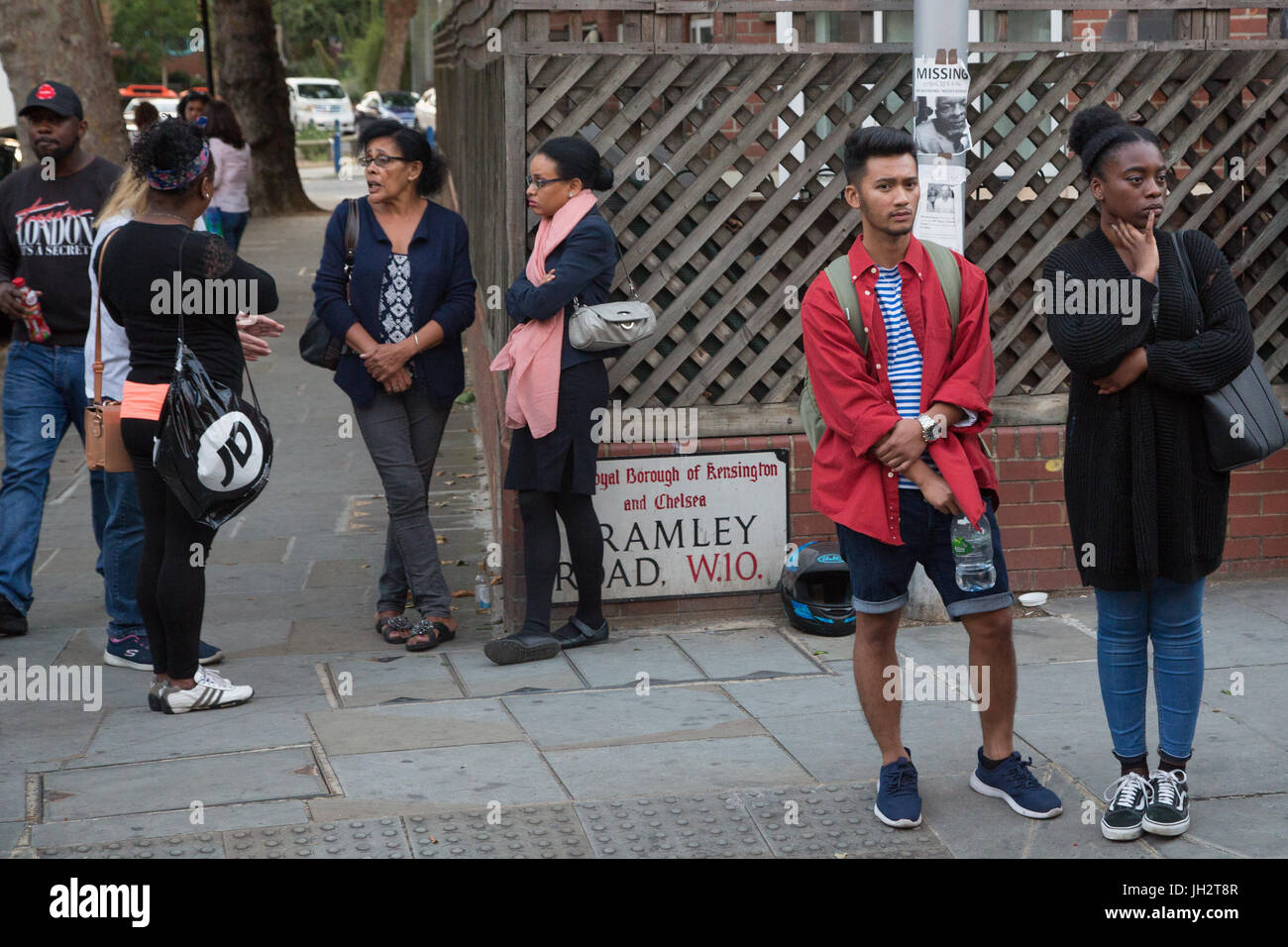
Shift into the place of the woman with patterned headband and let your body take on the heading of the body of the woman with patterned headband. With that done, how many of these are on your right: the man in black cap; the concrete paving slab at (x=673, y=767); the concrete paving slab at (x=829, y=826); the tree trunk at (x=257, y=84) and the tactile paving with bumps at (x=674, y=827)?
3

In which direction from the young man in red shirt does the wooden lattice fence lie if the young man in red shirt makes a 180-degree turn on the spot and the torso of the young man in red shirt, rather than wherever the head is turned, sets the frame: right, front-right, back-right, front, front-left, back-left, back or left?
front

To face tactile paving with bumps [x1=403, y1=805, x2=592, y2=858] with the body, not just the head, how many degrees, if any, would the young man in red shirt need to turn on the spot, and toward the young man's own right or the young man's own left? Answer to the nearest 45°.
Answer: approximately 90° to the young man's own right

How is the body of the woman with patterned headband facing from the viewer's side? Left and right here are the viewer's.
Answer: facing away from the viewer and to the right of the viewer

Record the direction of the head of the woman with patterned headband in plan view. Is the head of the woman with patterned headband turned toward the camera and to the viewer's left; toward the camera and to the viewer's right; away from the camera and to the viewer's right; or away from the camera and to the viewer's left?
away from the camera and to the viewer's right

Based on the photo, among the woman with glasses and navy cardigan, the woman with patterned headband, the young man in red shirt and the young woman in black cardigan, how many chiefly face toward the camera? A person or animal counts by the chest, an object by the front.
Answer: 3

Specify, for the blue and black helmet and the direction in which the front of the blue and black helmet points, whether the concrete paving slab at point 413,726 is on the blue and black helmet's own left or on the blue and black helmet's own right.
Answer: on the blue and black helmet's own right

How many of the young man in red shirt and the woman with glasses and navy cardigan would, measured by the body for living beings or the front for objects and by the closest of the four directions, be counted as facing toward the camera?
2

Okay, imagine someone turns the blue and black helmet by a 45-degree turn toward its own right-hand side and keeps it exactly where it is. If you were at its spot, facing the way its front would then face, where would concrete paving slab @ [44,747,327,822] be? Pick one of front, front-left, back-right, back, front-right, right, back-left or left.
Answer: front-right
